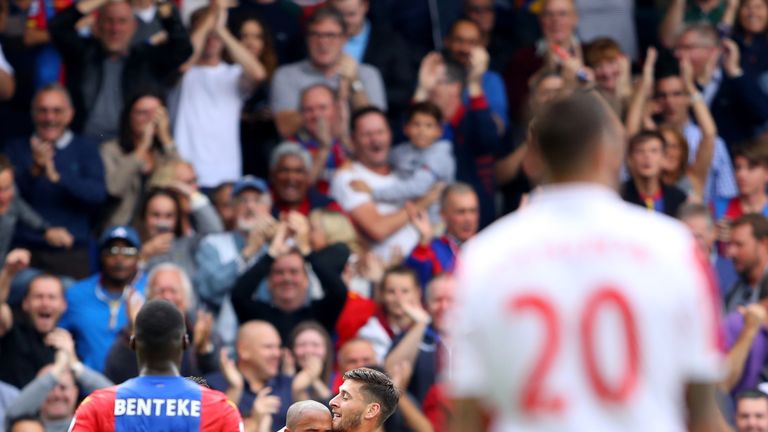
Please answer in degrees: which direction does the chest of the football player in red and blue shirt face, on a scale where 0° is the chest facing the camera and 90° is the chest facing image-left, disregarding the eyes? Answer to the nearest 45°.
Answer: approximately 180°

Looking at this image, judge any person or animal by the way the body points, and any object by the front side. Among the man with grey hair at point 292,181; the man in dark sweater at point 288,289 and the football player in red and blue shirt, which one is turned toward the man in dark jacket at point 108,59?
the football player in red and blue shirt

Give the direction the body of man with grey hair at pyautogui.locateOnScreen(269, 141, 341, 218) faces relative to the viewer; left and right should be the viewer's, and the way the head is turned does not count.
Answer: facing the viewer

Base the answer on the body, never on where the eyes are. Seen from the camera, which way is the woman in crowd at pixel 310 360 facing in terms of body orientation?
toward the camera

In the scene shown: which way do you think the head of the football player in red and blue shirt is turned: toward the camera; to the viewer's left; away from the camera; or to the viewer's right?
away from the camera

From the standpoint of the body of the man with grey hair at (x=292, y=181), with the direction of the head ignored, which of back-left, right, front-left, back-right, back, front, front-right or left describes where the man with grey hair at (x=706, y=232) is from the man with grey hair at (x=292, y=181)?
left

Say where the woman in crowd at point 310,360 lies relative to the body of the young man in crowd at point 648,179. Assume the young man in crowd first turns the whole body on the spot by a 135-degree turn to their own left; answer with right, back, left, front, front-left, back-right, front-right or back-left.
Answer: back

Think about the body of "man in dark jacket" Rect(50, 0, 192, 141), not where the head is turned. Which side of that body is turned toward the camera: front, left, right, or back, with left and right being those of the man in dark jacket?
front

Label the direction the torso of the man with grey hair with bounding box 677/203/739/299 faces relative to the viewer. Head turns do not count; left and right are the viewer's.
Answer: facing the viewer and to the left of the viewer

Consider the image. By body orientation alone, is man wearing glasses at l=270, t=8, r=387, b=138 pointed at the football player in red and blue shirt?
yes
